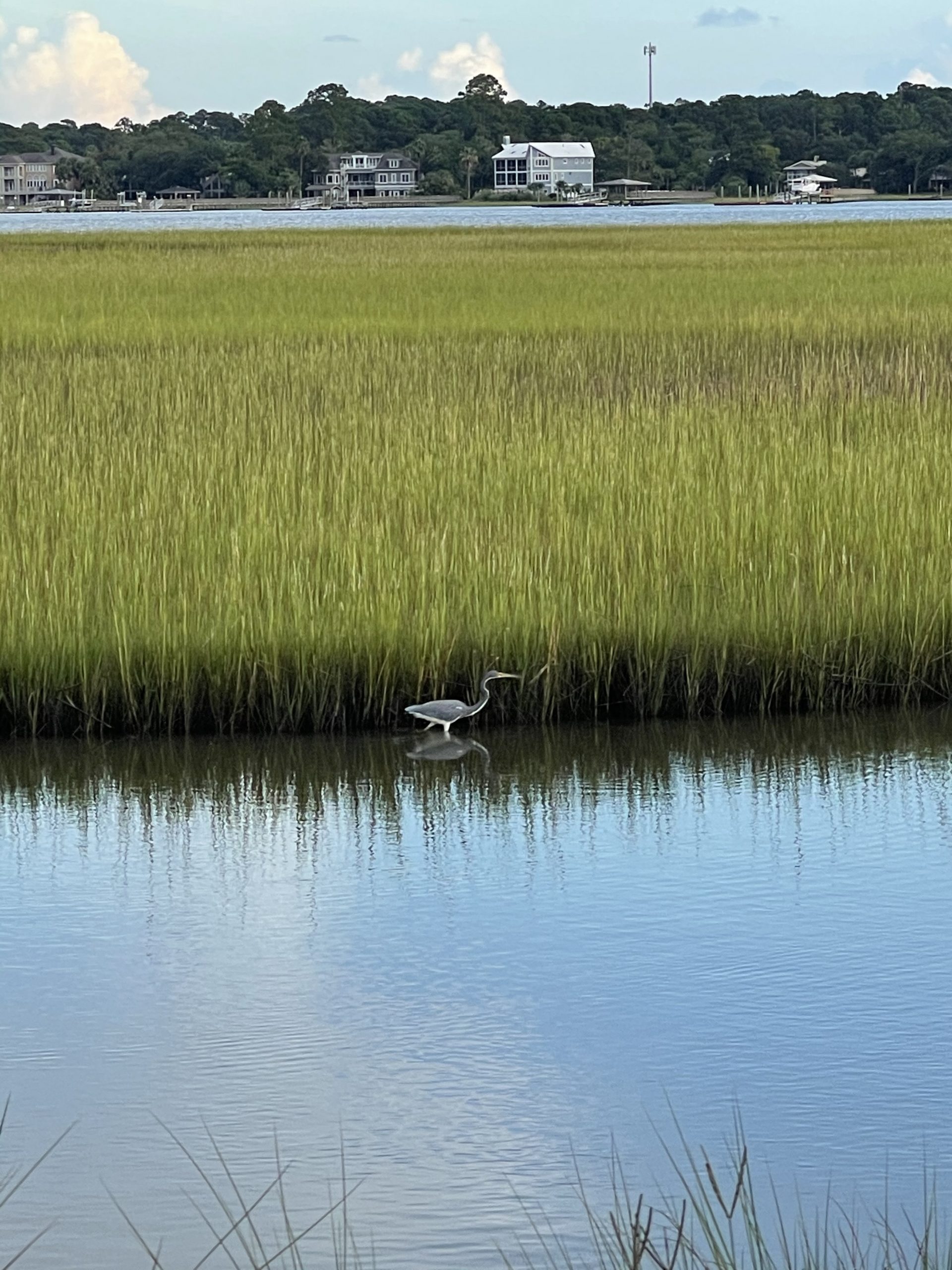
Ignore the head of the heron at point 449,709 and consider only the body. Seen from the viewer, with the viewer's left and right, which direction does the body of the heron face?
facing to the right of the viewer
